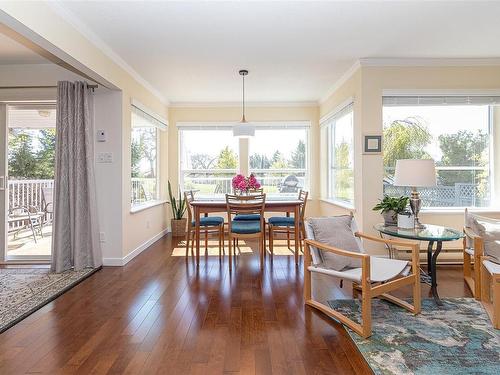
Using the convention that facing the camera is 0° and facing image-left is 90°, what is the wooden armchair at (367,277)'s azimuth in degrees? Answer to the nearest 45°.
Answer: approximately 315°

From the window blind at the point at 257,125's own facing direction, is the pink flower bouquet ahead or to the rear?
ahead

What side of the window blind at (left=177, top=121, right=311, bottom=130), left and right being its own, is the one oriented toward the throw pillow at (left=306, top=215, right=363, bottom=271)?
front

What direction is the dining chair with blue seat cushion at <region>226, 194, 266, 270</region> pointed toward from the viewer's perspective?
away from the camera

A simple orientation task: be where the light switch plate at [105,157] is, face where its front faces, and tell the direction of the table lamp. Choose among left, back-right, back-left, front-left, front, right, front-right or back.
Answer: front-left

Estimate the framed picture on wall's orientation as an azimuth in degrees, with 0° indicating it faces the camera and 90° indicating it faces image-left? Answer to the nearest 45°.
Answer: approximately 0°

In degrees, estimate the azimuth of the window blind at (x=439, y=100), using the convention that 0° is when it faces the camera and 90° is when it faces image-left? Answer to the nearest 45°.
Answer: approximately 0°
